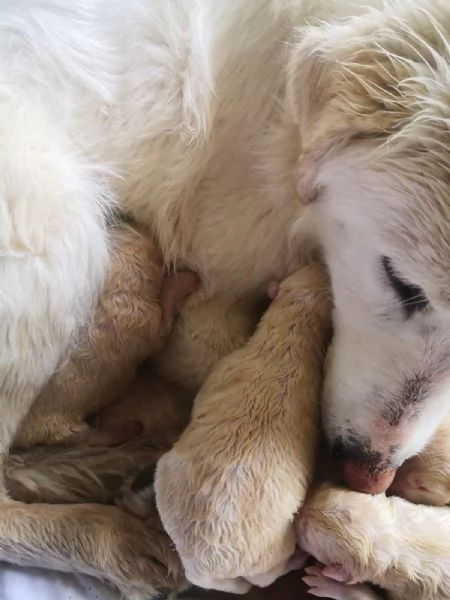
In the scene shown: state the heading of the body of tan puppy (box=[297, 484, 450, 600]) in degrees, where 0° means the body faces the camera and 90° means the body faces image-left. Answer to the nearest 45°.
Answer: approximately 90°
